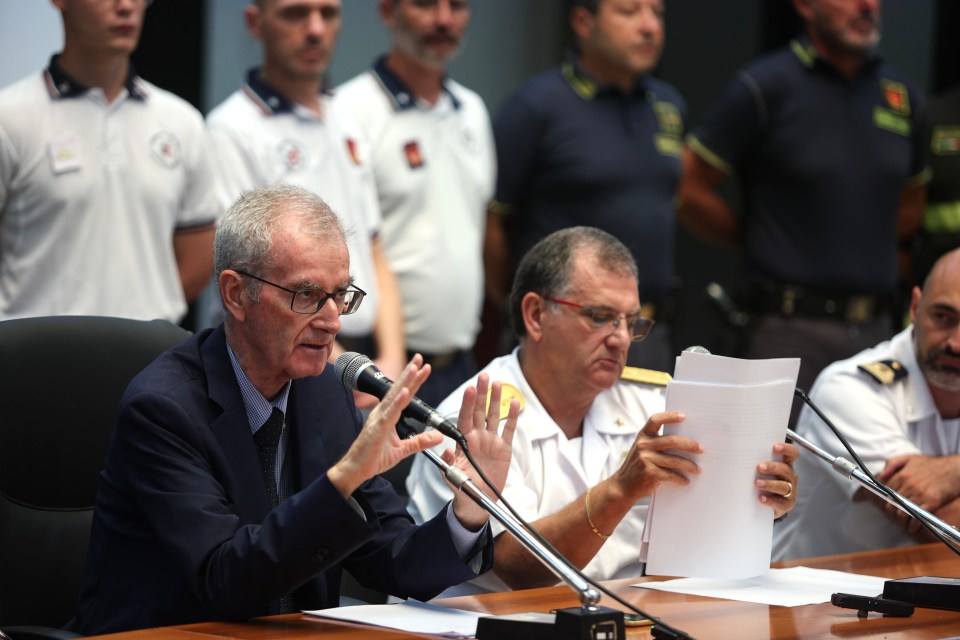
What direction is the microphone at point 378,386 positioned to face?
to the viewer's left

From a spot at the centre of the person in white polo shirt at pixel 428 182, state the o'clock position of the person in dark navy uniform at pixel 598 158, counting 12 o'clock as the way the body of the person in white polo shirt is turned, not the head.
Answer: The person in dark navy uniform is roughly at 10 o'clock from the person in white polo shirt.

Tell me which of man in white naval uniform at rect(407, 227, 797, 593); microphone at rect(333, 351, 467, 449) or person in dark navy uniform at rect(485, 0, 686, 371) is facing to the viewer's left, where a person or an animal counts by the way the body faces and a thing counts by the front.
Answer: the microphone

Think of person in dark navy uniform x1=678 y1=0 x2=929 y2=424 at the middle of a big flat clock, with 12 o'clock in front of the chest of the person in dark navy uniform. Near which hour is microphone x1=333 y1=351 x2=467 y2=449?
The microphone is roughly at 2 o'clock from the person in dark navy uniform.

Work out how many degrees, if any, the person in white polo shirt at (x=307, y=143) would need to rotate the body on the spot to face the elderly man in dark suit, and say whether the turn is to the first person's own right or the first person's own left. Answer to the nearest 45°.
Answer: approximately 45° to the first person's own right

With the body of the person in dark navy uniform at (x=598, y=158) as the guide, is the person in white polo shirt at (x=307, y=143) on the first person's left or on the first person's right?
on the first person's right

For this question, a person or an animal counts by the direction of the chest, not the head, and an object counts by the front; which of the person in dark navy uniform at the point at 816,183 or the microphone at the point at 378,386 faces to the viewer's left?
the microphone

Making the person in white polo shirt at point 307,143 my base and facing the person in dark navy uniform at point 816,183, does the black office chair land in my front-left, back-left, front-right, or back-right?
back-right

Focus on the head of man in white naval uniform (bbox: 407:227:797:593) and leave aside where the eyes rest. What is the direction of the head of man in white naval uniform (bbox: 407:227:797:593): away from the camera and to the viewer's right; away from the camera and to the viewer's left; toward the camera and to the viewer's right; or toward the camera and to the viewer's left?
toward the camera and to the viewer's right

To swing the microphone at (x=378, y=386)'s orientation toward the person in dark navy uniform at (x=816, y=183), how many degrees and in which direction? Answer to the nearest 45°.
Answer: approximately 135° to its right

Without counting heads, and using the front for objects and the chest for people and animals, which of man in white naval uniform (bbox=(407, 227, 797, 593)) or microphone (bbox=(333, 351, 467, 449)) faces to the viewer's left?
the microphone

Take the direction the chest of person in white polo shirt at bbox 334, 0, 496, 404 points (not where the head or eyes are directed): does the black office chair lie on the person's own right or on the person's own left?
on the person's own right

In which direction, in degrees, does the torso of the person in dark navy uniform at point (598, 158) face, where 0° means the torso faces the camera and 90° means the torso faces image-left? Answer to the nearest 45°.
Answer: approximately 315°

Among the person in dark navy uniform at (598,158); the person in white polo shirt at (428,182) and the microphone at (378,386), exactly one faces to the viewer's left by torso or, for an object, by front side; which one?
the microphone
